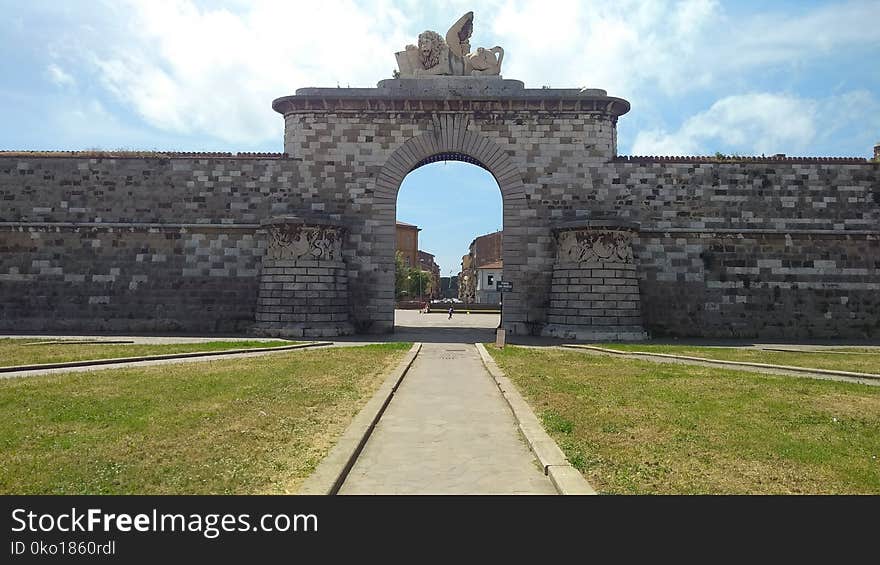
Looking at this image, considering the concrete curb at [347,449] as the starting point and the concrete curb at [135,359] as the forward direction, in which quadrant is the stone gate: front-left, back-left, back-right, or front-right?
front-right

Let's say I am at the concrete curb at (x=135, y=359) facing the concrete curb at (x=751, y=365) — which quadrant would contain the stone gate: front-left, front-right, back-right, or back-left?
front-left

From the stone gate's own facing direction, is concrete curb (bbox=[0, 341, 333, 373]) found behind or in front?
in front

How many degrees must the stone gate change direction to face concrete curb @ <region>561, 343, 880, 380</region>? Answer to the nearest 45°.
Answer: approximately 45° to its left

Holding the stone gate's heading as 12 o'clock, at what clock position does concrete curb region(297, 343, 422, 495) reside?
The concrete curb is roughly at 12 o'clock from the stone gate.

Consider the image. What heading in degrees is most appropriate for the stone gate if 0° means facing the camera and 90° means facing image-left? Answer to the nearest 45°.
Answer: approximately 0°

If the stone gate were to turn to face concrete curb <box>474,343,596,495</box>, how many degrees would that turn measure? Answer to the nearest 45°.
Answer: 0° — it already faces it

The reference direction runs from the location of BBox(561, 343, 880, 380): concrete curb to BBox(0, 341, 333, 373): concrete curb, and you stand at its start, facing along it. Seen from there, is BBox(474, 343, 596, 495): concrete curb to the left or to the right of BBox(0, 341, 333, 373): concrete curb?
left
